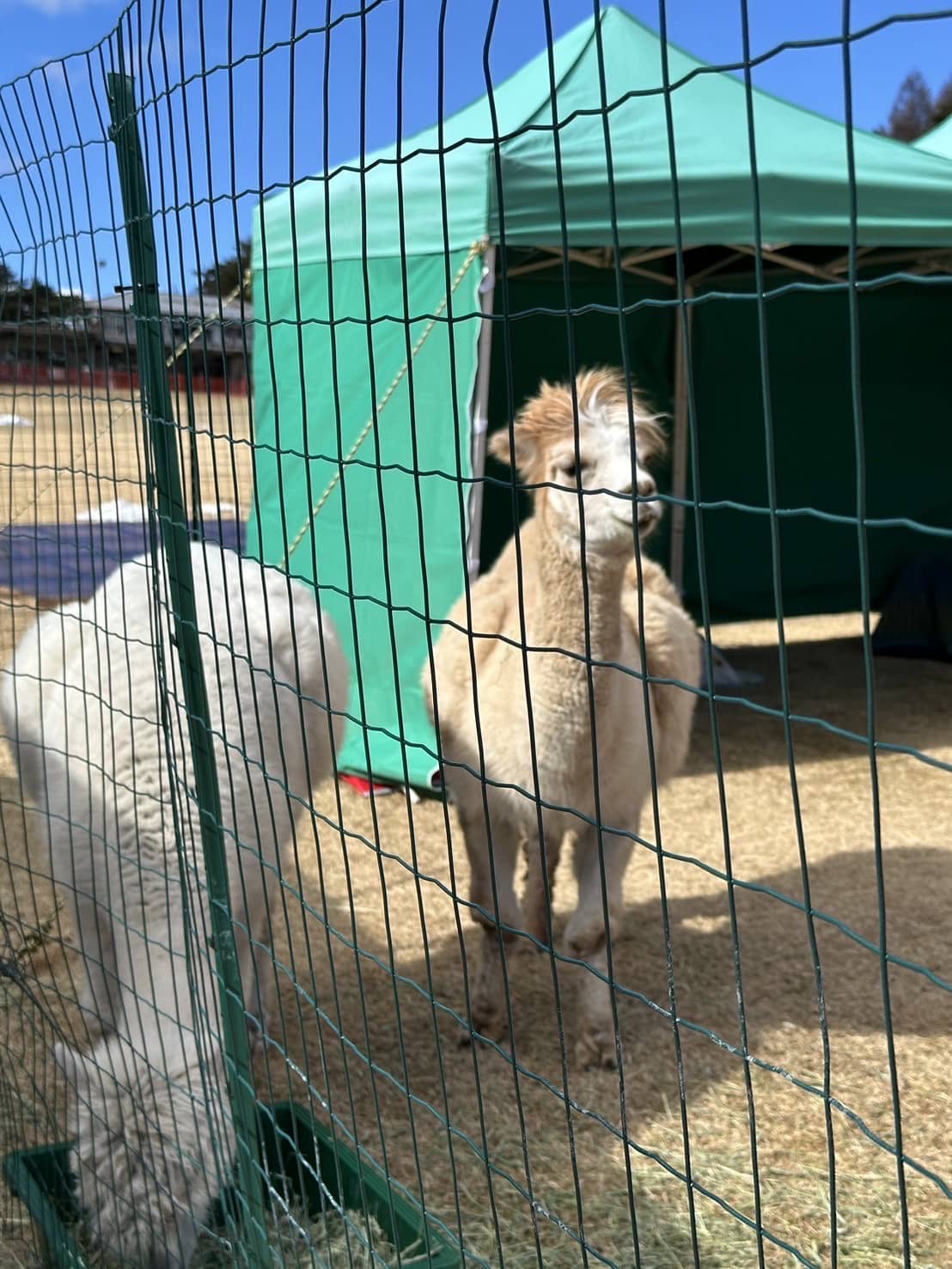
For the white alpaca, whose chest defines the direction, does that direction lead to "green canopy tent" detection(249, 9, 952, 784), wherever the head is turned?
no

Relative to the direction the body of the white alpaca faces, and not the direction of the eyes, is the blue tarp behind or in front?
behind

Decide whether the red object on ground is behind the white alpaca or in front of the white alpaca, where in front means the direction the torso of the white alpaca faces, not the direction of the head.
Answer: behind

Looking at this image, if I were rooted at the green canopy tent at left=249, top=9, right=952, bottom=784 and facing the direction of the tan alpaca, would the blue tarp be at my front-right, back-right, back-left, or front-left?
back-right

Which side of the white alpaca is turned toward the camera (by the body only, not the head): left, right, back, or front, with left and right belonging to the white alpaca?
front

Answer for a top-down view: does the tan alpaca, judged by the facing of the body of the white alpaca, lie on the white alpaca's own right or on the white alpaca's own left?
on the white alpaca's own left

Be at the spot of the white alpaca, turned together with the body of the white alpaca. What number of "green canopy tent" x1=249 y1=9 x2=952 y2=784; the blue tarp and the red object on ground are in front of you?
0
